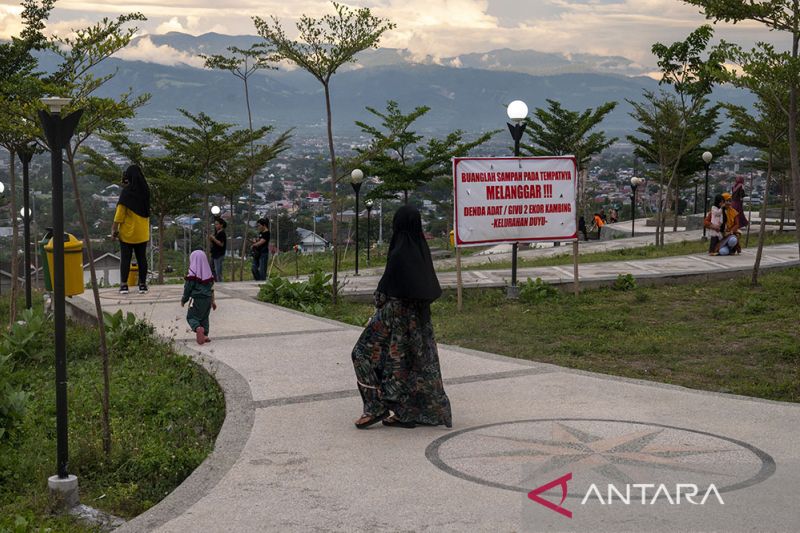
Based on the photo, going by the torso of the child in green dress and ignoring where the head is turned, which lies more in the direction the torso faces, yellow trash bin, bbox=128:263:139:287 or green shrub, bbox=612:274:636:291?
the yellow trash bin

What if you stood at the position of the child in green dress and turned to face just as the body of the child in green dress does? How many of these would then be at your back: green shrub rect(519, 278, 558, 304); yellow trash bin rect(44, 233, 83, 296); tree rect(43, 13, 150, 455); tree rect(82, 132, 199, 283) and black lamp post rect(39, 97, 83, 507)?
2

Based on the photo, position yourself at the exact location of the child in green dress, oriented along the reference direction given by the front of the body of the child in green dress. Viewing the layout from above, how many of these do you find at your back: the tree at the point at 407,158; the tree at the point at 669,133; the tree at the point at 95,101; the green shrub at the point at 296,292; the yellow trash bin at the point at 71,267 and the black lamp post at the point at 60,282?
2

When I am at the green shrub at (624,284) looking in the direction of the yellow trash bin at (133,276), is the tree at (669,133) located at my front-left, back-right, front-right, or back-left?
back-right
